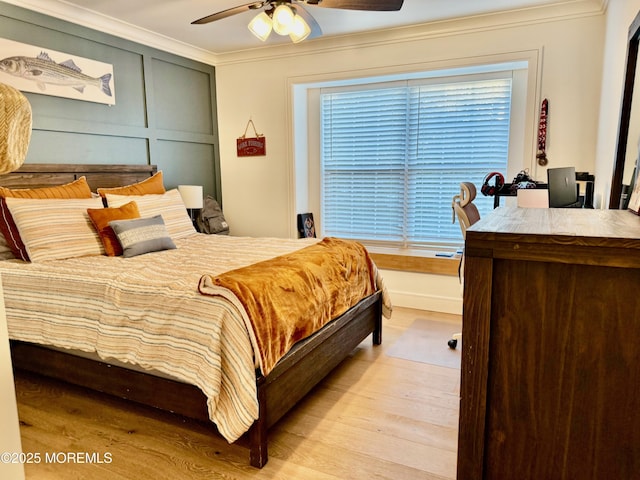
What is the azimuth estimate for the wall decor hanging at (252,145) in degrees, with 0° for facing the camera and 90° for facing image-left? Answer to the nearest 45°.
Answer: approximately 0°

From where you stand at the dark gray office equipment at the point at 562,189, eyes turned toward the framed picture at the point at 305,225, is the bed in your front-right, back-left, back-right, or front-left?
front-left

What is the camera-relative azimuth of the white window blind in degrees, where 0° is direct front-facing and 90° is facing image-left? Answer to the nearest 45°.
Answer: approximately 45°

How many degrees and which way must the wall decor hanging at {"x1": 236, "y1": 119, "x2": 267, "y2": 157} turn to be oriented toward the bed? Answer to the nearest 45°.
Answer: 0° — it already faces it

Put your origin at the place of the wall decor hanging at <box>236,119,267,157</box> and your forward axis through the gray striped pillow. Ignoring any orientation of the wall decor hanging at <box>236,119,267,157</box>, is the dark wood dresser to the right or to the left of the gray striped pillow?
left

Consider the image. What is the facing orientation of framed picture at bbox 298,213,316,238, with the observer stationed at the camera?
facing the viewer

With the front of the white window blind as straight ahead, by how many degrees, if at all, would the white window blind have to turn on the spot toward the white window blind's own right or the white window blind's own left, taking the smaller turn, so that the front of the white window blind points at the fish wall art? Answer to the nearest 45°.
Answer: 0° — it already faces it

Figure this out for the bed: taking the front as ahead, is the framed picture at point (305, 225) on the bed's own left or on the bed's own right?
on the bed's own left

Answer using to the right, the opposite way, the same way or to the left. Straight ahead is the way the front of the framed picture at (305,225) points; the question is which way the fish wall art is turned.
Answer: to the left

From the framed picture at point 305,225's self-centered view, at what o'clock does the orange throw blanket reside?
The orange throw blanket is roughly at 12 o'clock from the framed picture.

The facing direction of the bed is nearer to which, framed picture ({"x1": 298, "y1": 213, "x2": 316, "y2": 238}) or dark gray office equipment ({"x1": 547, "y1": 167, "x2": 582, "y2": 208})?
the dark gray office equipment

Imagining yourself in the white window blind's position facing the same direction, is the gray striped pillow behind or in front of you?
in front

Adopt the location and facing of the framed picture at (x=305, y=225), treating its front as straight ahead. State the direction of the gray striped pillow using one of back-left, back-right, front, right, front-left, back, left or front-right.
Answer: front-right

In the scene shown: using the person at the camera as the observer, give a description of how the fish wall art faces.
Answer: facing the viewer and to the right of the viewer

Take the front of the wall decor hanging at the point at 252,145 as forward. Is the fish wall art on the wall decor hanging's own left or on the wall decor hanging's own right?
on the wall decor hanging's own right

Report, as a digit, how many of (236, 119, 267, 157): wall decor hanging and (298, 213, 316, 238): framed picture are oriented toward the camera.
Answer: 2

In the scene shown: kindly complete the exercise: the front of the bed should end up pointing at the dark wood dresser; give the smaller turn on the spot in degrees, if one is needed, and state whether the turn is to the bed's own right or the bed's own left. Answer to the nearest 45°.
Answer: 0° — it already faces it

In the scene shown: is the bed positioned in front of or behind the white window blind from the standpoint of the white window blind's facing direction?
in front
